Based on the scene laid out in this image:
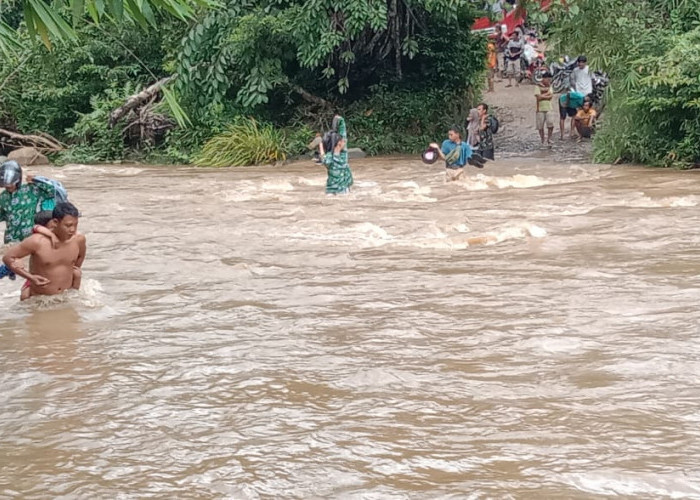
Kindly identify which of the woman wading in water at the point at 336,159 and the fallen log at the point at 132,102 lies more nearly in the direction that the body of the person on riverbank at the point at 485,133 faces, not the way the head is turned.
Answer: the woman wading in water

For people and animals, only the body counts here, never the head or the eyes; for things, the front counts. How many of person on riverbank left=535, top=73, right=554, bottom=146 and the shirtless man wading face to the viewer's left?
0

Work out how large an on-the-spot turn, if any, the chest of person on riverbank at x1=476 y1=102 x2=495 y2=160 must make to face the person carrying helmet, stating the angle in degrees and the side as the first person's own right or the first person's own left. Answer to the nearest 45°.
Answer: approximately 45° to the first person's own left

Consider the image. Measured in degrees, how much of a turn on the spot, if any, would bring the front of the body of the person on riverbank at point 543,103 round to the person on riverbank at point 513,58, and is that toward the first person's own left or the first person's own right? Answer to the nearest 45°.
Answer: approximately 180°

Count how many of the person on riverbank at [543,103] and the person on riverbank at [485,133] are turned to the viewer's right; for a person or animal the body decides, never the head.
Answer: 0

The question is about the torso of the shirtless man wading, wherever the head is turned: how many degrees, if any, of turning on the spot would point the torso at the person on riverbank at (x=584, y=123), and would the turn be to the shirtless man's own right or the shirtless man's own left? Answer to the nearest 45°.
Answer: approximately 90° to the shirtless man's own left

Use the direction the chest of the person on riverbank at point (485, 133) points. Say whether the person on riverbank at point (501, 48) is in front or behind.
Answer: behind

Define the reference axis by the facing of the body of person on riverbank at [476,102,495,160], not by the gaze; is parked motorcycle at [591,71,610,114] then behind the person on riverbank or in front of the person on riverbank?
behind

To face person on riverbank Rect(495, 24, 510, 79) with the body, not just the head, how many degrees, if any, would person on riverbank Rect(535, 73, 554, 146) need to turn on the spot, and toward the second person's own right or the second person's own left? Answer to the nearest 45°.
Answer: approximately 180°

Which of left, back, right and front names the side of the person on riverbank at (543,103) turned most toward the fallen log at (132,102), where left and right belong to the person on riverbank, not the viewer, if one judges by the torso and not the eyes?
right

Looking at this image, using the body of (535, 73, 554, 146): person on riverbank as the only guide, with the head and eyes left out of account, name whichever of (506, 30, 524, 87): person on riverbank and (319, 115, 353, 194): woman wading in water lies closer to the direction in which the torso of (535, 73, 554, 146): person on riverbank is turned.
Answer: the woman wading in water

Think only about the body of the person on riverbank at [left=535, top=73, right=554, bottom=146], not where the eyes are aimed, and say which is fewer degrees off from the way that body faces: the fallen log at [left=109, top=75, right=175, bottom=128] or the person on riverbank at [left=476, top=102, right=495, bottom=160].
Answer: the person on riverbank

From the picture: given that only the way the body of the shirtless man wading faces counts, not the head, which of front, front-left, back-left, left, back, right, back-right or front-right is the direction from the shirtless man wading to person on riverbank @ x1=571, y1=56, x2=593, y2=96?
left

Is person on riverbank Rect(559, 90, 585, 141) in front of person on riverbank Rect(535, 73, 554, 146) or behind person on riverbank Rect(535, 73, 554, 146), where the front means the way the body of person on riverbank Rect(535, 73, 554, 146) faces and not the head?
behind

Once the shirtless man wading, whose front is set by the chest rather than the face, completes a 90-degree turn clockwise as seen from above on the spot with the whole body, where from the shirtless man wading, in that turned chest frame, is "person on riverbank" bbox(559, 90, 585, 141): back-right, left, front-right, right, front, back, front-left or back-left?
back
